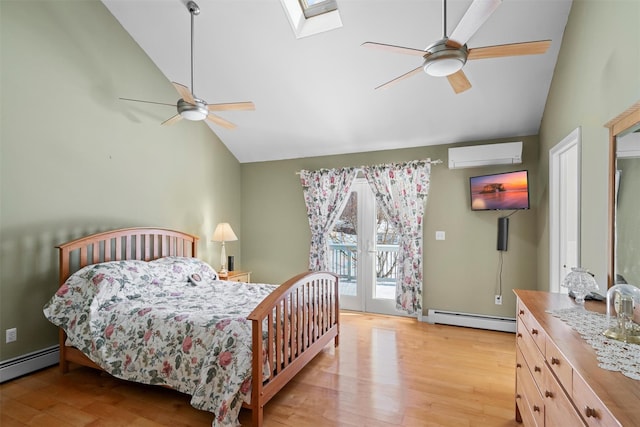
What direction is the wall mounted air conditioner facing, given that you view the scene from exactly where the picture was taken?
facing the viewer

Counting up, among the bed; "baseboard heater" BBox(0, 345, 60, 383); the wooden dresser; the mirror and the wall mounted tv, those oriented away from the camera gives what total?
0

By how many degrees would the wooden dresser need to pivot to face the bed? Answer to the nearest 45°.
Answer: approximately 45° to its right

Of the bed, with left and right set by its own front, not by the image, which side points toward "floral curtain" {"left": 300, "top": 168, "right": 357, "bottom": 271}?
left

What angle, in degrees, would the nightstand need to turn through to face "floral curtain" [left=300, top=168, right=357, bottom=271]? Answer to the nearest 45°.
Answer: approximately 45° to its left

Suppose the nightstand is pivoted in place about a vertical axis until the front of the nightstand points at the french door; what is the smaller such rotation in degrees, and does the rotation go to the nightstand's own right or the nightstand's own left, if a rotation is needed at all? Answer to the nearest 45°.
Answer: approximately 45° to the nightstand's own left

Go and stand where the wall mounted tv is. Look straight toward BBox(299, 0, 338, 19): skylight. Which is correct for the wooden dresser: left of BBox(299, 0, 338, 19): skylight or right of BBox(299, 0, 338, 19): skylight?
left

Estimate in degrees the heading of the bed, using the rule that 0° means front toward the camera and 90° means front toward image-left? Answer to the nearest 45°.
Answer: approximately 315°

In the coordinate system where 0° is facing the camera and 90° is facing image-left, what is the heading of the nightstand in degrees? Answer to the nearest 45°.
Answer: approximately 315°

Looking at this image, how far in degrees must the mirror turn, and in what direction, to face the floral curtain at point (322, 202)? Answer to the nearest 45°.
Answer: approximately 45° to its right

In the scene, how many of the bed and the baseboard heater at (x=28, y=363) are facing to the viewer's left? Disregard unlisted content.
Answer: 0

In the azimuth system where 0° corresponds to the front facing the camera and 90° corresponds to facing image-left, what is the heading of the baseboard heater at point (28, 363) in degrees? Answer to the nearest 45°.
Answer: approximately 315°

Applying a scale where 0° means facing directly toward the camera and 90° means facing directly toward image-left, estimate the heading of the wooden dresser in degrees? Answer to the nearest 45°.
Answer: approximately 45°

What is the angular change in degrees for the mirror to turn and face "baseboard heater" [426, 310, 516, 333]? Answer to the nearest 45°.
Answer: approximately 90° to its right

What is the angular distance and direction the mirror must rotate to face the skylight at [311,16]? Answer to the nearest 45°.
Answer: approximately 45° to its right

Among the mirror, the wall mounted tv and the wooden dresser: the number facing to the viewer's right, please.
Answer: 0

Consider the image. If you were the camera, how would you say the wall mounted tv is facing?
facing the viewer and to the left of the viewer

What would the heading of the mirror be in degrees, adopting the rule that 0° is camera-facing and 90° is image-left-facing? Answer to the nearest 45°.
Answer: approximately 45°

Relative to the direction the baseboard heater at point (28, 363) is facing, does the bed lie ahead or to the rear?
ahead

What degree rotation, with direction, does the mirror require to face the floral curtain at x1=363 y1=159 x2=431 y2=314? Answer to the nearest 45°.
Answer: approximately 90° to its right

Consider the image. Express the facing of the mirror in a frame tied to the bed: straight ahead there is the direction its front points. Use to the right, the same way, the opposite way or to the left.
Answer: the opposite way

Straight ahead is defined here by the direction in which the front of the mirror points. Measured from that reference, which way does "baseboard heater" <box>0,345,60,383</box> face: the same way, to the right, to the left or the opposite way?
the opposite way
